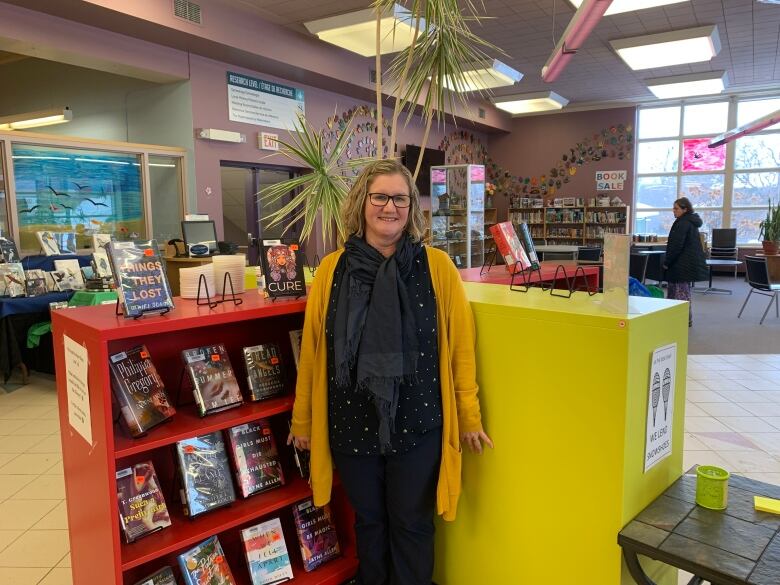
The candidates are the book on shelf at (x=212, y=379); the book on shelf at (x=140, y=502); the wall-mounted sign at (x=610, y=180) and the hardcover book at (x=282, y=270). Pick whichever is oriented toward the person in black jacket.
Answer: the wall-mounted sign

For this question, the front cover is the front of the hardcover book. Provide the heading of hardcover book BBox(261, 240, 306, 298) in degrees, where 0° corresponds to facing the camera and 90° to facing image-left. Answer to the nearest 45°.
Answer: approximately 0°

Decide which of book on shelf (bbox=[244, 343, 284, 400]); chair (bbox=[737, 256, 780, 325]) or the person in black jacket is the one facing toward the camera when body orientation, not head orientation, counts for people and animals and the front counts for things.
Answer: the book on shelf

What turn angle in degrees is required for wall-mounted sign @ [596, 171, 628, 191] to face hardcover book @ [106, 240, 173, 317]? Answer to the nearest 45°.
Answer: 0° — it already faces it

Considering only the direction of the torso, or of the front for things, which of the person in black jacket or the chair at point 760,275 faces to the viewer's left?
the person in black jacket

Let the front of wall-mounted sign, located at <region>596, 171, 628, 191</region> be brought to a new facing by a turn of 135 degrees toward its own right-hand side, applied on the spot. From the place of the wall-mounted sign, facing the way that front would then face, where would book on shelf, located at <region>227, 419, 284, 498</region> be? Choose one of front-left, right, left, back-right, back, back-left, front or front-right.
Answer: back-left

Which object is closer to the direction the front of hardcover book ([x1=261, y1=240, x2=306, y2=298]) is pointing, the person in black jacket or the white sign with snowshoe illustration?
the white sign with snowshoe illustration

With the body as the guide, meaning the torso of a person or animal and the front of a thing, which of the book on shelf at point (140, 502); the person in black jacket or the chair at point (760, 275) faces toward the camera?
the book on shelf

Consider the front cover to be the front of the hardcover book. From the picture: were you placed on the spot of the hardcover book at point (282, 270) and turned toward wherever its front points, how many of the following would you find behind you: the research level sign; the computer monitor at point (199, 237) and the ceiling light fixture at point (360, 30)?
3

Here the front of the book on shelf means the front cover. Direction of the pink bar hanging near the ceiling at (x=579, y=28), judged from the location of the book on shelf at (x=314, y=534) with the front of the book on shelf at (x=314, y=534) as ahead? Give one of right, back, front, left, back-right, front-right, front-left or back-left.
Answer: back-left
